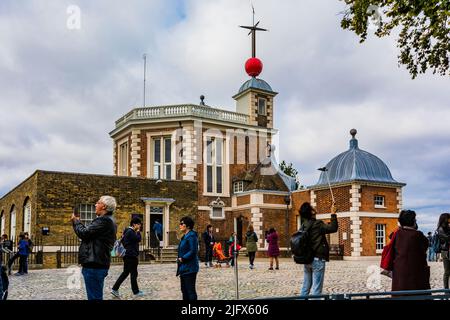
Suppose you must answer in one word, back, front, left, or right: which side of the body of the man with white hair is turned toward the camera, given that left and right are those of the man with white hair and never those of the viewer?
left

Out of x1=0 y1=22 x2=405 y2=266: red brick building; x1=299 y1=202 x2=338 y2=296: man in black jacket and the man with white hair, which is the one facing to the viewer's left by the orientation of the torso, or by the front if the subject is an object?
the man with white hair

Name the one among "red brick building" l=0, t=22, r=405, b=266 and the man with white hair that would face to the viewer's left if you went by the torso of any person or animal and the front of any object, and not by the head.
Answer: the man with white hair

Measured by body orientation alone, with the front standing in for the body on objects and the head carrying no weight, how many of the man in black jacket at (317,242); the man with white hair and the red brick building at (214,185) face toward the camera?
1

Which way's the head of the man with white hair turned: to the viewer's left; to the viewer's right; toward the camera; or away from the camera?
to the viewer's left

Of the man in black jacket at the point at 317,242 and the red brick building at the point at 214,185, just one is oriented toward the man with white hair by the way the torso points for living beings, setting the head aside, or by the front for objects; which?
the red brick building

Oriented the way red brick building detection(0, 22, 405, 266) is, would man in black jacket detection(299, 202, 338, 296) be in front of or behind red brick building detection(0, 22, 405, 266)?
in front

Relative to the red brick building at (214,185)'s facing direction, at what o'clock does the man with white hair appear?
The man with white hair is roughly at 12 o'clock from the red brick building.

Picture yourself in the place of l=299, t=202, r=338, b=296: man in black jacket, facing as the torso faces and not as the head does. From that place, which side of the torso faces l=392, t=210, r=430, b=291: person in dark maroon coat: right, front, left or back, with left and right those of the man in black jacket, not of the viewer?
right

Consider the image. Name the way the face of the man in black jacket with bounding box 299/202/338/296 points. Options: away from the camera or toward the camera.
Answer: away from the camera

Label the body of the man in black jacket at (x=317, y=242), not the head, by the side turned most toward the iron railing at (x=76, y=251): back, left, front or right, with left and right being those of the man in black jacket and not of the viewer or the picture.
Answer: left

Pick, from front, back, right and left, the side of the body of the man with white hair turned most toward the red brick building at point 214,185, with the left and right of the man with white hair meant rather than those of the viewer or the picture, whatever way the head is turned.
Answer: right
